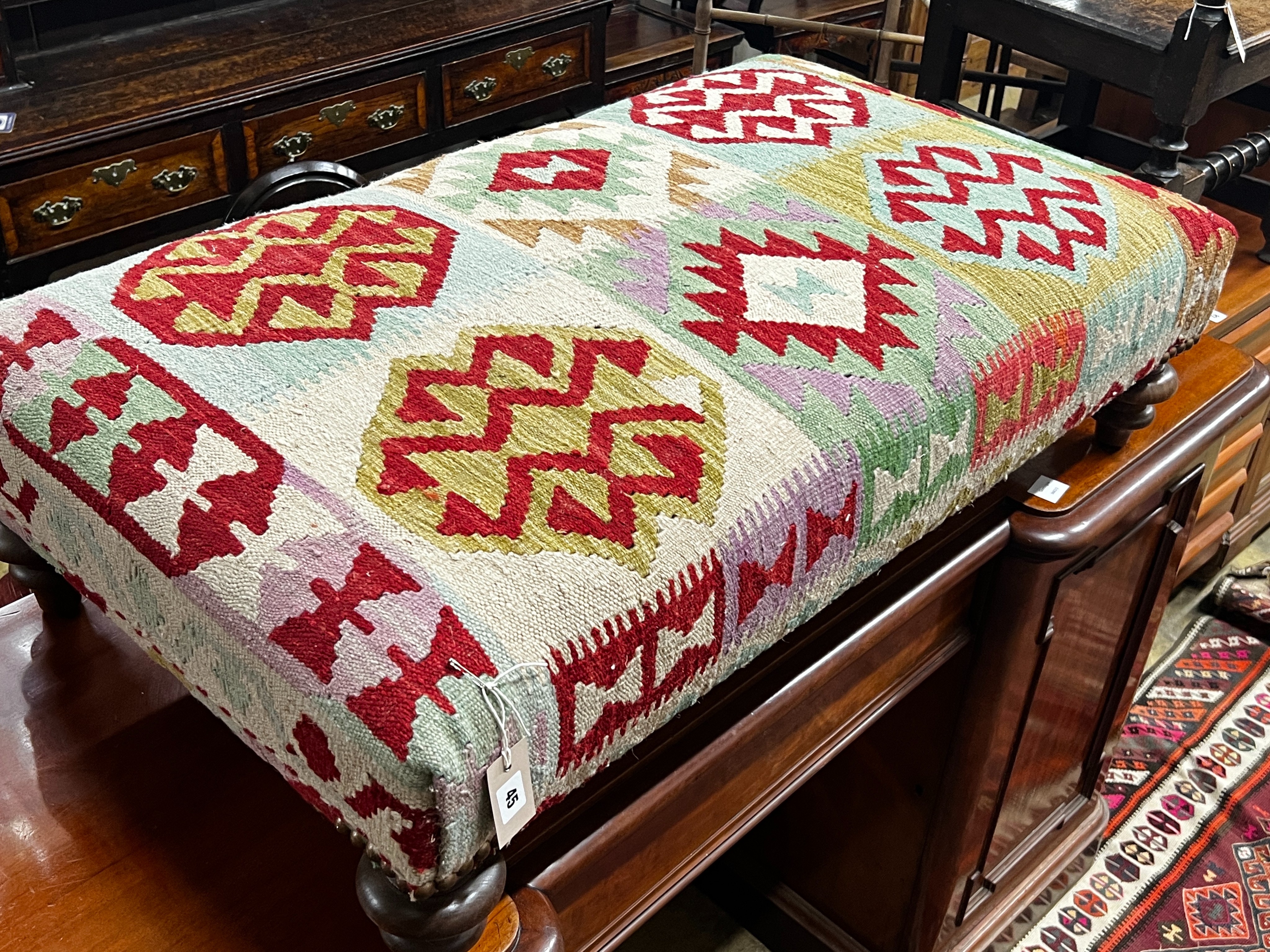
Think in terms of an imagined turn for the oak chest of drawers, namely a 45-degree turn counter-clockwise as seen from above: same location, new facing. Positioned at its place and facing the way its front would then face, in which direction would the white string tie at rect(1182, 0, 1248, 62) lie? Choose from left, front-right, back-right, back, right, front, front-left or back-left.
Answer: front-right

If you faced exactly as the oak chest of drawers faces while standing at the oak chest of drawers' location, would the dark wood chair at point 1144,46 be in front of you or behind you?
in front

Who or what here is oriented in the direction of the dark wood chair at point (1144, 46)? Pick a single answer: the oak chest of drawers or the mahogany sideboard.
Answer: the oak chest of drawers

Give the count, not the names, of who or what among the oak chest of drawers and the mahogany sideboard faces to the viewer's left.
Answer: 0

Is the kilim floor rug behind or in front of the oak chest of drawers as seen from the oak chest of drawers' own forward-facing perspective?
in front

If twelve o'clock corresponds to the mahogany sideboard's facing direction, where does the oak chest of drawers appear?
The oak chest of drawers is roughly at 6 o'clock from the mahogany sideboard.

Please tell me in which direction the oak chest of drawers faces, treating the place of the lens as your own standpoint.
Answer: facing the viewer and to the right of the viewer

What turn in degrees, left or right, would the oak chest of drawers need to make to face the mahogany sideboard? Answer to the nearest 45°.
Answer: approximately 45° to its right

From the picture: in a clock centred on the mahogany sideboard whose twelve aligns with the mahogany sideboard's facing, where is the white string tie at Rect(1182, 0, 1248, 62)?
The white string tie is roughly at 8 o'clock from the mahogany sideboard.
